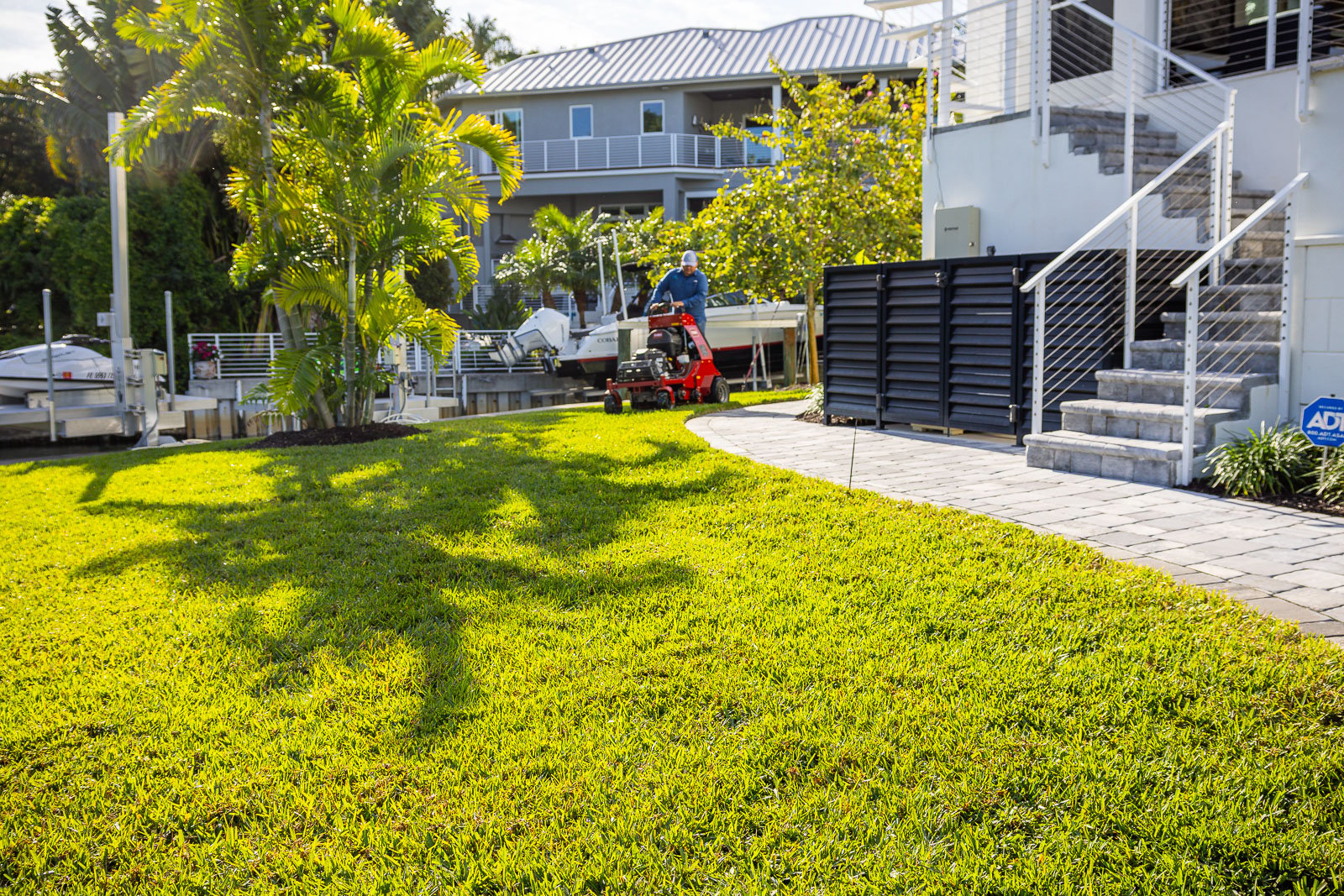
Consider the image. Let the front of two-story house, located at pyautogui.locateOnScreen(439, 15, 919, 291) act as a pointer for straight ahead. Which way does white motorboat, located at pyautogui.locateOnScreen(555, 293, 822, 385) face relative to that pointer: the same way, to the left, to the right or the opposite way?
to the left

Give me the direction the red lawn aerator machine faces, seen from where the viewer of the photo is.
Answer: facing the viewer and to the left of the viewer

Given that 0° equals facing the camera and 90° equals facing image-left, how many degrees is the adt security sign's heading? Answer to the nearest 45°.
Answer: approximately 0°

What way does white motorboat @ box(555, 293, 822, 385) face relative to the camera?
to the viewer's right

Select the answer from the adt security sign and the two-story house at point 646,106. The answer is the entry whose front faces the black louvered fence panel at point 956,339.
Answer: the two-story house

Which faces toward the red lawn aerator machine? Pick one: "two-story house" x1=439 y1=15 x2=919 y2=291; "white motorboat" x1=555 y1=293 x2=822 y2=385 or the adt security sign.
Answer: the two-story house

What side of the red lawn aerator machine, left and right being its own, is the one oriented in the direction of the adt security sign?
left

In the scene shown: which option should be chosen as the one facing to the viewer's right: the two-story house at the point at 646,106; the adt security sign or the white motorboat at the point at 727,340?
the white motorboat

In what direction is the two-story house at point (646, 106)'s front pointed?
toward the camera

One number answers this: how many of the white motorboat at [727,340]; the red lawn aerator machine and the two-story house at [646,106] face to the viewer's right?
1

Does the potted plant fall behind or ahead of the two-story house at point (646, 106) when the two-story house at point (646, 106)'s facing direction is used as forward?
ahead

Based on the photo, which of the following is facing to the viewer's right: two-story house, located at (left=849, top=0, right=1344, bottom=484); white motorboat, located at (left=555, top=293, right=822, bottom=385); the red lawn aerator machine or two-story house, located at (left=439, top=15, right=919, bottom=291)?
the white motorboat

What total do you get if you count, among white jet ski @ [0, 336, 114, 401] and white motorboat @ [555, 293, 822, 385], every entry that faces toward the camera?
0
